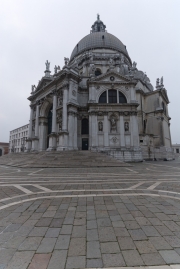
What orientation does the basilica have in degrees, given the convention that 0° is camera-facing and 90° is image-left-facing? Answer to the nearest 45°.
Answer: approximately 45°
